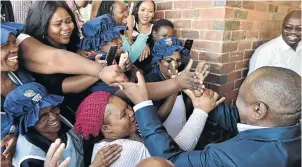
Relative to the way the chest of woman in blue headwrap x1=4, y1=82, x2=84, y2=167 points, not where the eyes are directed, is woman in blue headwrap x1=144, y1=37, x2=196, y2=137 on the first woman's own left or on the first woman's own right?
on the first woman's own left

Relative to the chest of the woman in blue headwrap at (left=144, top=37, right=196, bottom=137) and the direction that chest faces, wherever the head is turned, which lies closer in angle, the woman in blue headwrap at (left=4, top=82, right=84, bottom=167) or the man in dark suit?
the man in dark suit

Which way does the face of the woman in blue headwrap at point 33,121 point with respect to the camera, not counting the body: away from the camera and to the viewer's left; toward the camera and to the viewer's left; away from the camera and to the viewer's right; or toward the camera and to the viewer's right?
toward the camera and to the viewer's right

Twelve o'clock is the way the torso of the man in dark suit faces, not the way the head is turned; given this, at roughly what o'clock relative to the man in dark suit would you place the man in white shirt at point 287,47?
The man in white shirt is roughly at 2 o'clock from the man in dark suit.

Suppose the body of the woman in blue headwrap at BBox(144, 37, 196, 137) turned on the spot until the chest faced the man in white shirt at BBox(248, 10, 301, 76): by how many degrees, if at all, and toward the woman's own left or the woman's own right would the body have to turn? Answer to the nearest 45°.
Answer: approximately 90° to the woman's own left

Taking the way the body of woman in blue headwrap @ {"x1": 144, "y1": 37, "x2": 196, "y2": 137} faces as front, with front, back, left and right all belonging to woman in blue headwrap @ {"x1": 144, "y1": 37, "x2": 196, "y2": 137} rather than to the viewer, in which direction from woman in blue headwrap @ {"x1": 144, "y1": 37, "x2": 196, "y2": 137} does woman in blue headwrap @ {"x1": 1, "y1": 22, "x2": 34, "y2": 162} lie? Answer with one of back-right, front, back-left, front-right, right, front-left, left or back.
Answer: right

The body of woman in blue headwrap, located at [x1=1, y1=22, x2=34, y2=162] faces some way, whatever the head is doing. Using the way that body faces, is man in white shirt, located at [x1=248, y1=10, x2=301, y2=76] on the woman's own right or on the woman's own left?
on the woman's own left

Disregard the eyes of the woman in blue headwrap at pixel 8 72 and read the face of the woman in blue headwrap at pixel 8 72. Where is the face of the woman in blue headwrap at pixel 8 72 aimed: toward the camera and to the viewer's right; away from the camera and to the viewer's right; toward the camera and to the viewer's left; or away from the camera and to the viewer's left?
toward the camera and to the viewer's right
